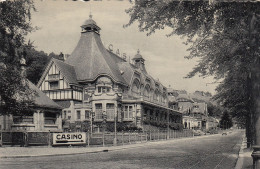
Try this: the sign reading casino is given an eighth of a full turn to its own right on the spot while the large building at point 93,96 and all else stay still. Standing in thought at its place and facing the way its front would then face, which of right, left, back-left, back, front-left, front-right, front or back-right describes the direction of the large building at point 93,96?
back-right

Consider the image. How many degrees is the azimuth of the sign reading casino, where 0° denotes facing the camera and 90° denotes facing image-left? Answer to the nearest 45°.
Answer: approximately 0°

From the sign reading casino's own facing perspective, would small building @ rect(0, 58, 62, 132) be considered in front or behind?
behind
